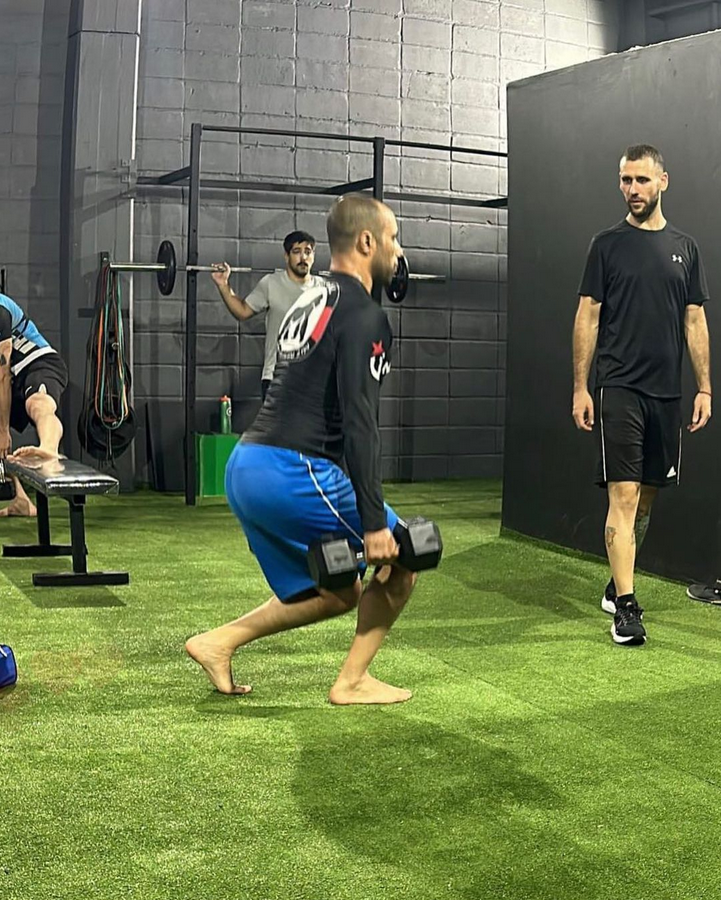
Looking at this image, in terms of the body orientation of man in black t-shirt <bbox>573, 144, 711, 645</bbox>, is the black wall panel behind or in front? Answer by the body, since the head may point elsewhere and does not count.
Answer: behind

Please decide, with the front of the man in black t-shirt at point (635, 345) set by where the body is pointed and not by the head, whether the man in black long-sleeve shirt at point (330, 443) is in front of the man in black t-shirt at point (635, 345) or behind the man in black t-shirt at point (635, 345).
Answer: in front

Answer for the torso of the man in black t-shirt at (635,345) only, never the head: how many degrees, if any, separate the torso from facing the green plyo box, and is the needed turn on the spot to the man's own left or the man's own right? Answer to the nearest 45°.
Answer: approximately 135° to the man's own right

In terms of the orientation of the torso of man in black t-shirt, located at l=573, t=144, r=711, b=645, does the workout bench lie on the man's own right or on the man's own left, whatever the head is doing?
on the man's own right

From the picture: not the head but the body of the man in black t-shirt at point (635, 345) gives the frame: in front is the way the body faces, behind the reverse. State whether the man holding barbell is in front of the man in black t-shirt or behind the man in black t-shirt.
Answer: behind

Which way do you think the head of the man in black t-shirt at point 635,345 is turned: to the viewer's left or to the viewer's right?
to the viewer's left

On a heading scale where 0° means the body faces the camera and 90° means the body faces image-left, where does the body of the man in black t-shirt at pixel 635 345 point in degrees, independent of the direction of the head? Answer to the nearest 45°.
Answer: approximately 0°
